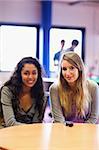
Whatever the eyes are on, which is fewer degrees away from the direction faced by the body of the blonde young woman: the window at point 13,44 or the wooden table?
the wooden table

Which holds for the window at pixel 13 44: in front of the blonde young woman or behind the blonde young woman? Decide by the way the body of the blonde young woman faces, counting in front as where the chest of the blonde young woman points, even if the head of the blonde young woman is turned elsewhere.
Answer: behind

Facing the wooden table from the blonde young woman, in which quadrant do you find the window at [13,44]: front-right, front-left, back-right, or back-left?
back-right

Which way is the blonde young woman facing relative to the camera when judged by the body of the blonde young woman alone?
toward the camera

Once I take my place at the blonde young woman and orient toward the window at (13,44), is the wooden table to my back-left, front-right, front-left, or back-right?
back-left

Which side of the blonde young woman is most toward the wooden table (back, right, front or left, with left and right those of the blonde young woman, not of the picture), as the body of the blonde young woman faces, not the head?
front
